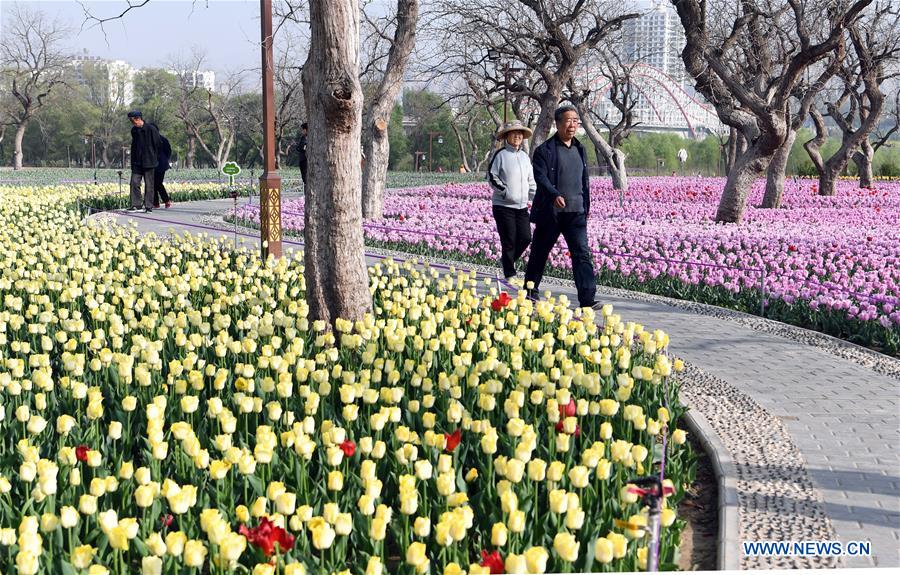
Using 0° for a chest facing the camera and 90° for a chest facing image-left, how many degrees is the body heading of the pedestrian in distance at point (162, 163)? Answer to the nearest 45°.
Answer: approximately 90°

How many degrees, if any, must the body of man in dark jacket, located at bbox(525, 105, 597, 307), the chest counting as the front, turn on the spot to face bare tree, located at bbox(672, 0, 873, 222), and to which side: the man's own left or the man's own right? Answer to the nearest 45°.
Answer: approximately 135° to the man's own left

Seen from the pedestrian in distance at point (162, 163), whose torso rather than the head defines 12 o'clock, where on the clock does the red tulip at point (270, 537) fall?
The red tulip is roughly at 9 o'clock from the pedestrian in distance.

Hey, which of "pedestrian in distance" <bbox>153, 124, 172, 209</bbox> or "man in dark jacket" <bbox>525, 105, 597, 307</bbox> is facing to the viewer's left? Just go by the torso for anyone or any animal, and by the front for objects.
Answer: the pedestrian in distance

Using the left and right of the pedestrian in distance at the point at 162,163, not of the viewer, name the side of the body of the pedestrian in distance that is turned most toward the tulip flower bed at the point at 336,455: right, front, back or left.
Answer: left

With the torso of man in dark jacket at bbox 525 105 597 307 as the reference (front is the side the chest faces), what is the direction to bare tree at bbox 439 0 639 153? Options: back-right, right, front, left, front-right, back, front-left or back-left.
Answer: back-left

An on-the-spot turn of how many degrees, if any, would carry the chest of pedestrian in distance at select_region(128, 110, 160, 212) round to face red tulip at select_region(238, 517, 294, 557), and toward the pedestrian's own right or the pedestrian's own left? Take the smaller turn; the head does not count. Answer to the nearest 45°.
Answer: approximately 45° to the pedestrian's own left

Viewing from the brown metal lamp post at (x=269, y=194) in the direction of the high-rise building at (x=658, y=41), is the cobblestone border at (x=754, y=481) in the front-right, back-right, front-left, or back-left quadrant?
back-right

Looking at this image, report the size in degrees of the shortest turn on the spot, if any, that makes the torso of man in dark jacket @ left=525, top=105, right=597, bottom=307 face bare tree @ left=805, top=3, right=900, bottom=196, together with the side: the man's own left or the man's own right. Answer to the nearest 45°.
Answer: approximately 135° to the man's own left

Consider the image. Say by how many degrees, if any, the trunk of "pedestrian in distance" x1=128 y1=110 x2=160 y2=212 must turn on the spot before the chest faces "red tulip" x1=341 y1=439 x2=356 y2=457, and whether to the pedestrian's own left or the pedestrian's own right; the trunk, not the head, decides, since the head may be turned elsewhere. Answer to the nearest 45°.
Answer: approximately 45° to the pedestrian's own left

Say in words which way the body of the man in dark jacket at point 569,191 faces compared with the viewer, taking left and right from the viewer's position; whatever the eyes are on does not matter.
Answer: facing the viewer and to the right of the viewer
